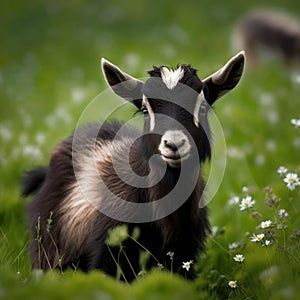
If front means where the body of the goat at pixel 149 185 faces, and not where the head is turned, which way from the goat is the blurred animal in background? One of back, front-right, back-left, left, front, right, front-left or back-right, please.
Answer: back-left

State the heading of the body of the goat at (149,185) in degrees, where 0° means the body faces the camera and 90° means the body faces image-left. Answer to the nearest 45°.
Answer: approximately 315°
